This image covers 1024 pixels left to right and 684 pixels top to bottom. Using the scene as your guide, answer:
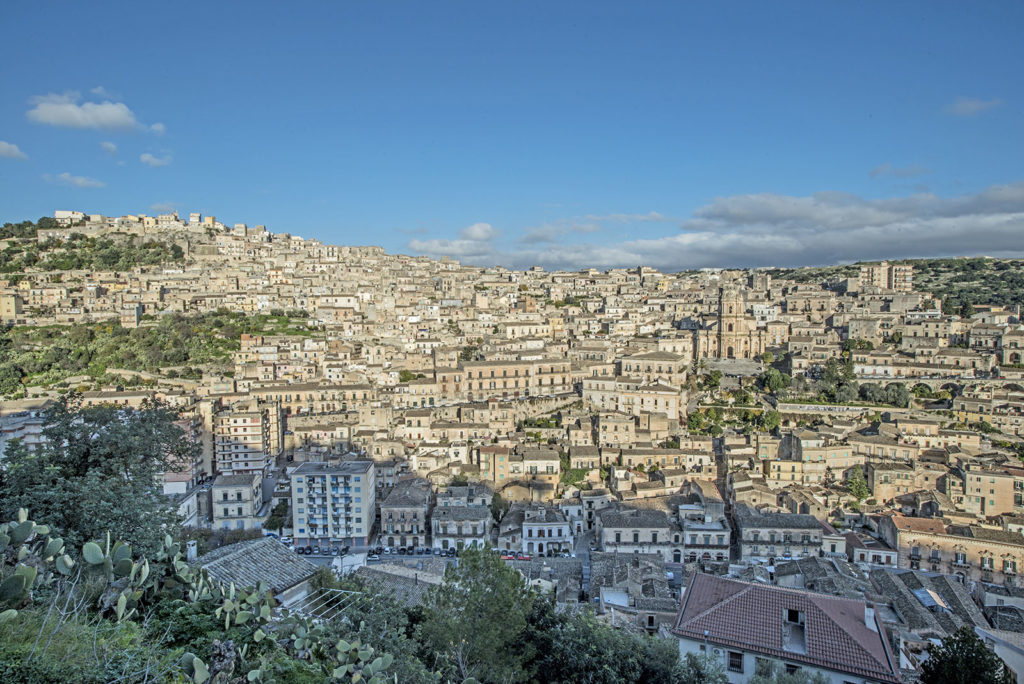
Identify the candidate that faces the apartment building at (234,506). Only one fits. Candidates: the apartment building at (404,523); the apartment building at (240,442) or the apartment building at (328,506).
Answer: the apartment building at (240,442)

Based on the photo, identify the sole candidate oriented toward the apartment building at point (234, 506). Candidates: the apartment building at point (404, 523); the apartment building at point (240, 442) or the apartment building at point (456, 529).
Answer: the apartment building at point (240, 442)

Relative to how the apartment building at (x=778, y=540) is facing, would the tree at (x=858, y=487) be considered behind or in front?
behind

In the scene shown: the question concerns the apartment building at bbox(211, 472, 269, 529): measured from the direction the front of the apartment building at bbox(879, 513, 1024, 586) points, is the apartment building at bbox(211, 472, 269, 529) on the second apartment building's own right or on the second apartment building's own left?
on the second apartment building's own right

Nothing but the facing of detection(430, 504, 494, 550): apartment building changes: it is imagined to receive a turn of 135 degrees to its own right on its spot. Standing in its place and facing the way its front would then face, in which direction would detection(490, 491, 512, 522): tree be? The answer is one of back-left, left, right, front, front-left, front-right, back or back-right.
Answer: right

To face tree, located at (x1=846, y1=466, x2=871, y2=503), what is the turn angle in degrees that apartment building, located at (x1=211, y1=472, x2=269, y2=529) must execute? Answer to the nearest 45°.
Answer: approximately 90° to its left

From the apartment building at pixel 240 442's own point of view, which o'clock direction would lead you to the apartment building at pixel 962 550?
the apartment building at pixel 962 550 is roughly at 10 o'clock from the apartment building at pixel 240 442.

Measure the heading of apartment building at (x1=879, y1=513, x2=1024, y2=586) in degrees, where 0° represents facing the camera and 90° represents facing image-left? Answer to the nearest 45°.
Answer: approximately 0°
